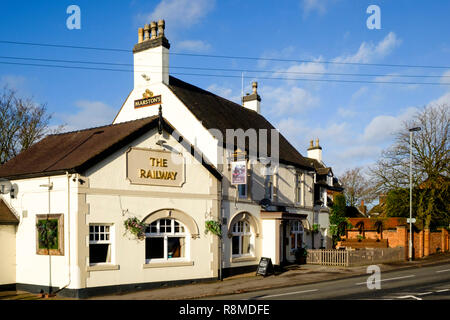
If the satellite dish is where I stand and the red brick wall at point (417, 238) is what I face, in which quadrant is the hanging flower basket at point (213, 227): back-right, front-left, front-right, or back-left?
front-right

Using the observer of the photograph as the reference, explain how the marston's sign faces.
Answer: facing the viewer and to the left of the viewer

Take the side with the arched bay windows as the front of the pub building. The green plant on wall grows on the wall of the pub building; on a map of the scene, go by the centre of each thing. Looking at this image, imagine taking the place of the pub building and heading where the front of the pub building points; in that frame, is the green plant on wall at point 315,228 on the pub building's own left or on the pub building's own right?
on the pub building's own left

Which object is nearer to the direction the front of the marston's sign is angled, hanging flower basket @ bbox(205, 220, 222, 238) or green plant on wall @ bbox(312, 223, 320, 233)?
the hanging flower basket

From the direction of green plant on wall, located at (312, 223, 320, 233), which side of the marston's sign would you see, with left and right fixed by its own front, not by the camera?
back

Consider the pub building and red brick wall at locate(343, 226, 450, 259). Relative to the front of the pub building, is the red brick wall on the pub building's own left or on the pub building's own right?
on the pub building's own left

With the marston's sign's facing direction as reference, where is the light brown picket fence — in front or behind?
behind

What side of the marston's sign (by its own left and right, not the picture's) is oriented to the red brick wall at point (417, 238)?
back
